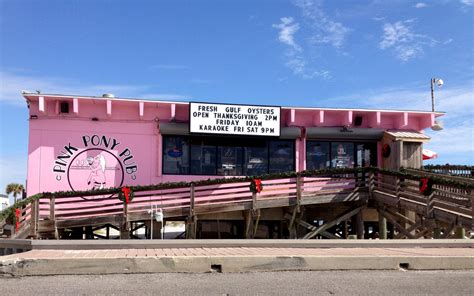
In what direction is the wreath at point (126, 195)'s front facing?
toward the camera

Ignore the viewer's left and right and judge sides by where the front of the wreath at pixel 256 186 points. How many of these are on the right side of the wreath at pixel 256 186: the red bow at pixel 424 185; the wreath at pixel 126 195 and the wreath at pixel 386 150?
1

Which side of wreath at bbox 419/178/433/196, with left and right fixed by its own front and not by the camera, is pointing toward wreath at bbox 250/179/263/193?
right

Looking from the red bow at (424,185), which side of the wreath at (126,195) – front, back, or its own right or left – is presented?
left

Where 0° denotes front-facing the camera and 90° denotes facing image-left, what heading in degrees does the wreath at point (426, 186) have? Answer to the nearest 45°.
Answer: approximately 0°

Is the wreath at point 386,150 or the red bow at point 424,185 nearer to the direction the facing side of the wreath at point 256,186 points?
the red bow

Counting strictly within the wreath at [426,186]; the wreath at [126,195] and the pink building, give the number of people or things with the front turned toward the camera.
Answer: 3

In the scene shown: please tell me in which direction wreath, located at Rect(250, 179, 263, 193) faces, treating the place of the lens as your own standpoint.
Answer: facing the viewer

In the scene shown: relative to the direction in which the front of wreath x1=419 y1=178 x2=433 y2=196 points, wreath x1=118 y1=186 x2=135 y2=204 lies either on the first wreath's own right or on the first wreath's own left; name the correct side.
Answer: on the first wreath's own right

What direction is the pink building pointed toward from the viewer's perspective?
toward the camera

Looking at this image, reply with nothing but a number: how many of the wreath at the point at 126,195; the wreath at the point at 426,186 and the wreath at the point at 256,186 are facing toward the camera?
3

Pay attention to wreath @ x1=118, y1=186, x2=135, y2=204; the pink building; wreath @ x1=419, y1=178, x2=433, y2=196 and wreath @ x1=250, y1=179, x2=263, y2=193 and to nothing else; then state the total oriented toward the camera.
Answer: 4
